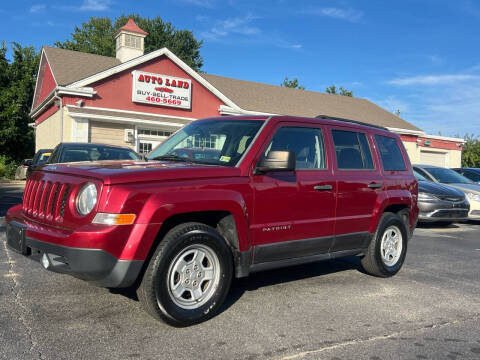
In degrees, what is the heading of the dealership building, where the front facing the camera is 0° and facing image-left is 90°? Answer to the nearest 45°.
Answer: approximately 315°

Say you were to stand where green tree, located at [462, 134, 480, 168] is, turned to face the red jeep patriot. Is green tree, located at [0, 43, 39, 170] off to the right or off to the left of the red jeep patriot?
right

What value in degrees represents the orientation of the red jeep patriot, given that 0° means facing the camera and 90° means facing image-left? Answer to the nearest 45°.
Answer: approximately 45°

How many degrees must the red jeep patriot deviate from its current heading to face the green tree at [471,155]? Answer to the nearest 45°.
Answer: approximately 180°

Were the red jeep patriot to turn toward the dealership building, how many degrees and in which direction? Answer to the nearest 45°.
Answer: approximately 135° to its right

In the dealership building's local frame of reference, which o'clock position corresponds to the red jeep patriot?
The red jeep patriot is roughly at 1 o'clock from the dealership building.
